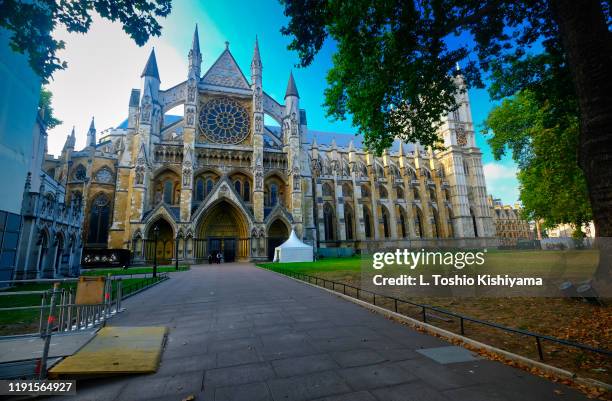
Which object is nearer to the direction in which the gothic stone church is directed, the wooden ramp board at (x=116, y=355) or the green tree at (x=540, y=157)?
the wooden ramp board

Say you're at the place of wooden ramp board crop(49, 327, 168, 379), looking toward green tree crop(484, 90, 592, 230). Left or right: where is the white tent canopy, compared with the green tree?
left

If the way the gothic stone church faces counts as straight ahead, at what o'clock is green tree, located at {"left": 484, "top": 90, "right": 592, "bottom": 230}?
The green tree is roughly at 10 o'clock from the gothic stone church.

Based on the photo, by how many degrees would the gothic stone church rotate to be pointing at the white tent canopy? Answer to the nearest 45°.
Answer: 0° — it already faces it

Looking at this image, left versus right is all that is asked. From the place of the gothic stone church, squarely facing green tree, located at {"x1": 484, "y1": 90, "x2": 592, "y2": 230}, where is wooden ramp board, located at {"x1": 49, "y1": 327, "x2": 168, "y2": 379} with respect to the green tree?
right

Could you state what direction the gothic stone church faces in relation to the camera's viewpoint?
facing the viewer

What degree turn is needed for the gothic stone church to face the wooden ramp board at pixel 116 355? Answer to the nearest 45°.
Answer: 0° — it already faces it

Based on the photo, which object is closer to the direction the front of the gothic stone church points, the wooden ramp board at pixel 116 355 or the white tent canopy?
the wooden ramp board
